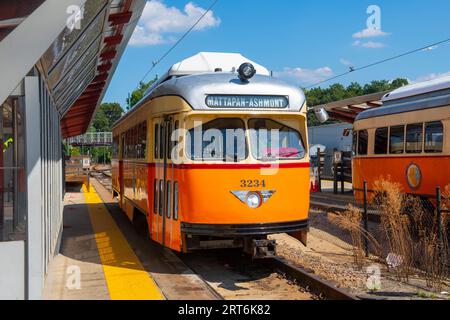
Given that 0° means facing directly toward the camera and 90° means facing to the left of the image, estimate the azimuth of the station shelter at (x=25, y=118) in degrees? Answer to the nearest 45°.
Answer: approximately 270°

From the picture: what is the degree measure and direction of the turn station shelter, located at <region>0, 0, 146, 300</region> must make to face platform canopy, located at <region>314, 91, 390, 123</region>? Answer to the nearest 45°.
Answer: approximately 45° to its left
